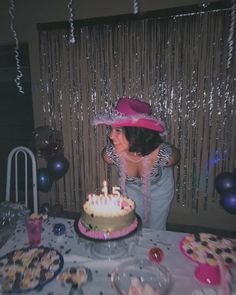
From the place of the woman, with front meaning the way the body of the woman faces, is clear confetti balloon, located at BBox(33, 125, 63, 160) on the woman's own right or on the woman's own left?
on the woman's own right

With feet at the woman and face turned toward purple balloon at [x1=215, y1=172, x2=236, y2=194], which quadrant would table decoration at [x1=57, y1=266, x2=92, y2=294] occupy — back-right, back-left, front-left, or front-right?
back-right

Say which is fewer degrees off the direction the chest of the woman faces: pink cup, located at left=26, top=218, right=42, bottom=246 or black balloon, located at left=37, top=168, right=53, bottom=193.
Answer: the pink cup

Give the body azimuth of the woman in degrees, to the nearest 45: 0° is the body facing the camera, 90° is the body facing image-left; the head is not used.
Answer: approximately 45°
